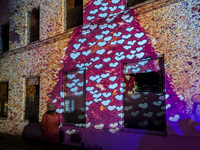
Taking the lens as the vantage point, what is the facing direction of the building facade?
facing the viewer and to the left of the viewer
